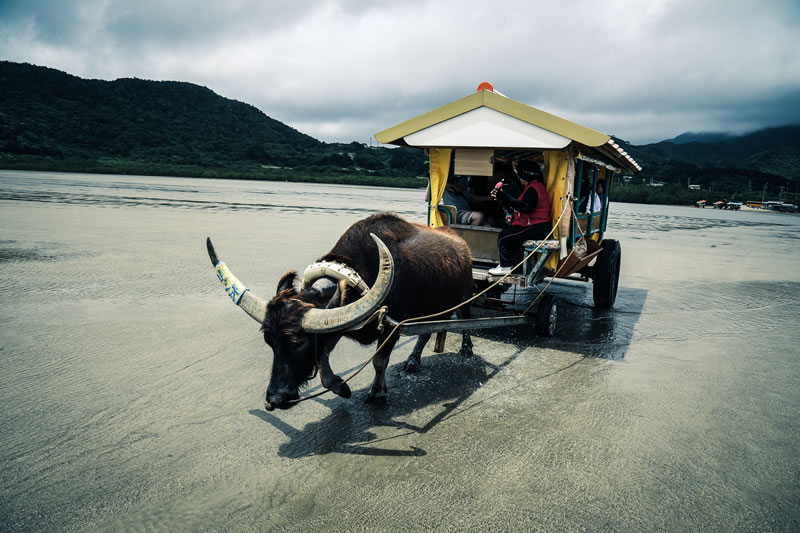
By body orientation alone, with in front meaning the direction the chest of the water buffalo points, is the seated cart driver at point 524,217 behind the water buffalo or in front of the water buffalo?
behind

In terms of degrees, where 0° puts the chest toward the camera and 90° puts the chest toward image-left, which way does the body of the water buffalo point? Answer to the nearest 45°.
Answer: approximately 45°

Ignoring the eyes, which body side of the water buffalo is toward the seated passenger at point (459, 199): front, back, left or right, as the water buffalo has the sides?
back

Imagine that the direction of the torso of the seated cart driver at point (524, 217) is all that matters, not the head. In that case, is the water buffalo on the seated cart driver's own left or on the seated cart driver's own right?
on the seated cart driver's own left

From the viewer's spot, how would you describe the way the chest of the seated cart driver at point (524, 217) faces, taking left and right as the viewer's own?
facing to the left of the viewer
